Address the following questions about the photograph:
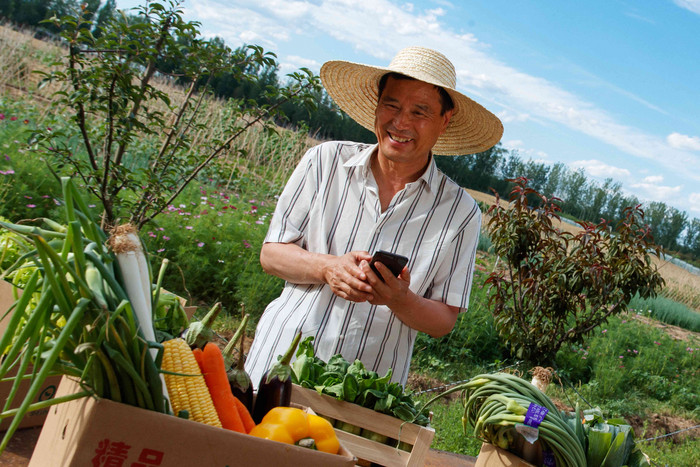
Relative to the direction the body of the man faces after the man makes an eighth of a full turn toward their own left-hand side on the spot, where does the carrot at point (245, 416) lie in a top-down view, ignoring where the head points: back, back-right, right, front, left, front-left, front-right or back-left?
front-right

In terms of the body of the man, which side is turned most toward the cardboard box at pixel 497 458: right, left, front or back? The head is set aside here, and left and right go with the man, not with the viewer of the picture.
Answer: front

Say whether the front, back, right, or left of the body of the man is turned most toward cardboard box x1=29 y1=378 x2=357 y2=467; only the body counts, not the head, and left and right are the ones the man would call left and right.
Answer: front

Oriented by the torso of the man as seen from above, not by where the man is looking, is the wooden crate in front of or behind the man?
in front

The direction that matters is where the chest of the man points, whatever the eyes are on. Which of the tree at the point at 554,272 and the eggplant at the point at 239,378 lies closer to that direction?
the eggplant

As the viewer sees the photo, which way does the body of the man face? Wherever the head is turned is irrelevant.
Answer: toward the camera

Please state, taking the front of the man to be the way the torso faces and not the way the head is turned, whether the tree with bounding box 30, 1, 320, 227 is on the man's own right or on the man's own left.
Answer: on the man's own right

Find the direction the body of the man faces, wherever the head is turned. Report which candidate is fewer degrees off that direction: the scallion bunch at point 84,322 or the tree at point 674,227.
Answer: the scallion bunch

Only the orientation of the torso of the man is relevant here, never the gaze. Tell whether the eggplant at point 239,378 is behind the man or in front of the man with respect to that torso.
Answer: in front

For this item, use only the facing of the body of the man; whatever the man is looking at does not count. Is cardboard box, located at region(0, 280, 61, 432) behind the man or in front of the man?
in front

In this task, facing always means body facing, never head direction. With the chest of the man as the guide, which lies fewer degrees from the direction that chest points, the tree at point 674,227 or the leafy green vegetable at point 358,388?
the leafy green vegetable

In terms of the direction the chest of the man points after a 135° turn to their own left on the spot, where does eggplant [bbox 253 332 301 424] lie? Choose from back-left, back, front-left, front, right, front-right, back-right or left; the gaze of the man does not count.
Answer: back-right

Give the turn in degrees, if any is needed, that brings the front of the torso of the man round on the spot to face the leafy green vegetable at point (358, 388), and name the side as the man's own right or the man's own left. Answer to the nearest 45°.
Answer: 0° — they already face it
